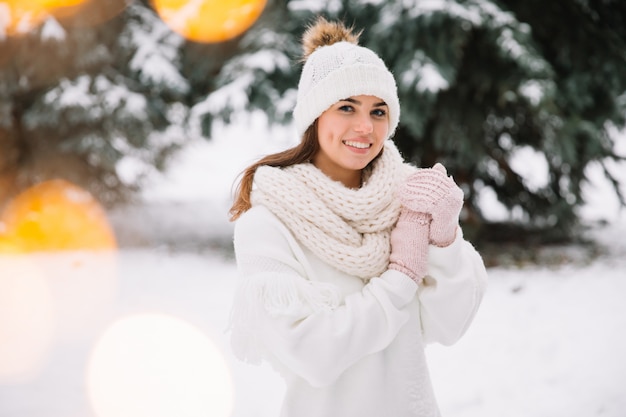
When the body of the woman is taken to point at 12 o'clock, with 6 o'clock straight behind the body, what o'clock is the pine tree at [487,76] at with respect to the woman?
The pine tree is roughly at 8 o'clock from the woman.

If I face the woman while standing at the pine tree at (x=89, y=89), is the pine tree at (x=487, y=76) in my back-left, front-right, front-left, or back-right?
front-left

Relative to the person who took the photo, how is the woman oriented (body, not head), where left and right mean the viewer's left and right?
facing the viewer and to the right of the viewer

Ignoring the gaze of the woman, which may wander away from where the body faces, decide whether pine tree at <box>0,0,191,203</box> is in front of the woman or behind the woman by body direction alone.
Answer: behind

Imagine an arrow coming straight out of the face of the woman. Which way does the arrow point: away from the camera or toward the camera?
toward the camera

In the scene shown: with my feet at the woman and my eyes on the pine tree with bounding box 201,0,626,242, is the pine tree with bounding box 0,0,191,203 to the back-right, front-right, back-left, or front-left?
front-left

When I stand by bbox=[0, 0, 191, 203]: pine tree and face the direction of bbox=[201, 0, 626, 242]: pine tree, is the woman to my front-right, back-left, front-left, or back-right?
front-right
